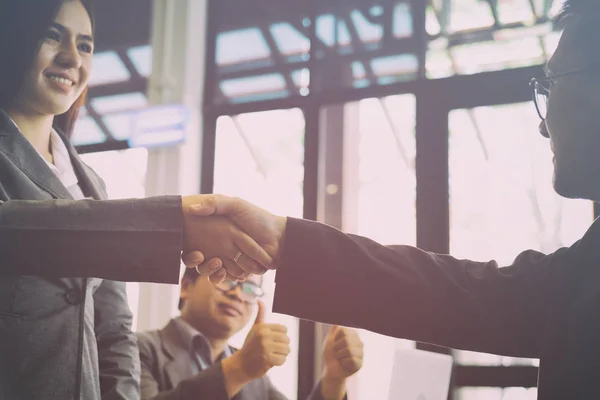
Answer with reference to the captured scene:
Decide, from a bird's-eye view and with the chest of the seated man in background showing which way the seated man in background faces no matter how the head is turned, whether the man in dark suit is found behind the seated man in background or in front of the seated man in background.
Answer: in front

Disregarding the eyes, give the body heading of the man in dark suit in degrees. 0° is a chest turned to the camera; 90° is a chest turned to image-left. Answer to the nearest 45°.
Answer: approximately 135°

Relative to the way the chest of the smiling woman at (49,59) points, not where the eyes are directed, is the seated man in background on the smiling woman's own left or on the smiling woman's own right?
on the smiling woman's own left

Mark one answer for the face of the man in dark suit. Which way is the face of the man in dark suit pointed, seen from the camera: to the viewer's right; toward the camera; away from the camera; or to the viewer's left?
to the viewer's left

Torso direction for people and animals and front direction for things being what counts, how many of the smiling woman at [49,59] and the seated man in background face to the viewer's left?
0

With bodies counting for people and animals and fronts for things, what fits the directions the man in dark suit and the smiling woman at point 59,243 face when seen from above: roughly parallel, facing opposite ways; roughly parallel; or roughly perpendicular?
roughly parallel, facing opposite ways

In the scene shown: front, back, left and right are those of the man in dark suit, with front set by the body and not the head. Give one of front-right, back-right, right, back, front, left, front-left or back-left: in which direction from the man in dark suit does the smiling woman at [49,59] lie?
front-left

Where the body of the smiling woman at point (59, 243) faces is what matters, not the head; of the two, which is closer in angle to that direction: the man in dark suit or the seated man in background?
the man in dark suit

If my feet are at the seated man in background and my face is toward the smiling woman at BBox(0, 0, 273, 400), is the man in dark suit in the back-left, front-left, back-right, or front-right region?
front-left

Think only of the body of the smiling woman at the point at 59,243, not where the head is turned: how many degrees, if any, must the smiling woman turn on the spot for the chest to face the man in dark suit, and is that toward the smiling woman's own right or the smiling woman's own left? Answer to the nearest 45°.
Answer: approximately 45° to the smiling woman's own left

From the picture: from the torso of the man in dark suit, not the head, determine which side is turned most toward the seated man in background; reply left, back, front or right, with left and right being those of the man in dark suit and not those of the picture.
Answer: front

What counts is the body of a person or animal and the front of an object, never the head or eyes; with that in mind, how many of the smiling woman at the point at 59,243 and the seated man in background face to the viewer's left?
0

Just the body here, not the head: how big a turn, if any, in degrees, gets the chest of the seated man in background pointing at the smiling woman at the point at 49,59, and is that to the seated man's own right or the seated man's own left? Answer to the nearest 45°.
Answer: approximately 45° to the seated man's own right
